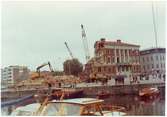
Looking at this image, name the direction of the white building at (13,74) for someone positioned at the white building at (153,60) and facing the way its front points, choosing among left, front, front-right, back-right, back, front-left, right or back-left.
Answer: front-right

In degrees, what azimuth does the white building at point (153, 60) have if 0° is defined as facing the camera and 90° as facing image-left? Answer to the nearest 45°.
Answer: approximately 45°

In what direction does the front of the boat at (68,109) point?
to the viewer's left

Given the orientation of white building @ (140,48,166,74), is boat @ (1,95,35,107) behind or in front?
in front
